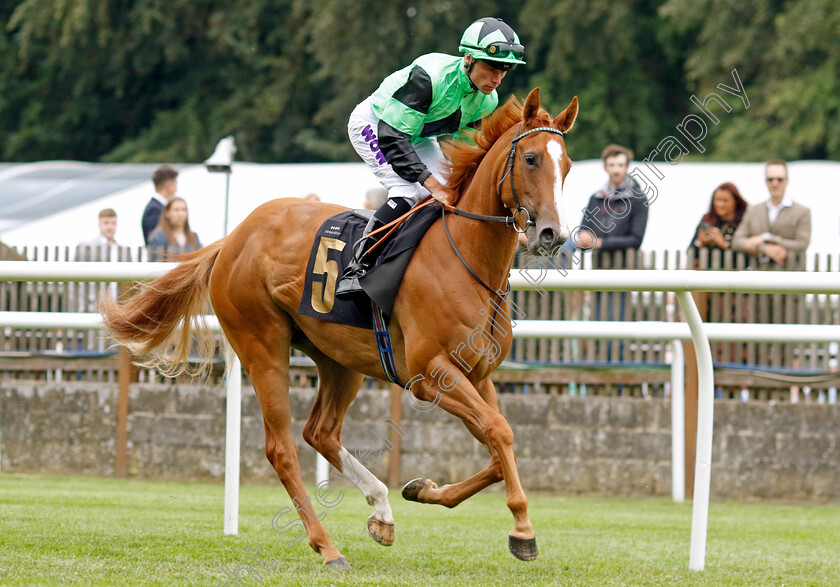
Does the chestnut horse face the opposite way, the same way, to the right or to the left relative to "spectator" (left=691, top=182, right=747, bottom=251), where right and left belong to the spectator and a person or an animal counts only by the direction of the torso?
to the left

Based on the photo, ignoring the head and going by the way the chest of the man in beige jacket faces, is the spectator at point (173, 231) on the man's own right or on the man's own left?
on the man's own right

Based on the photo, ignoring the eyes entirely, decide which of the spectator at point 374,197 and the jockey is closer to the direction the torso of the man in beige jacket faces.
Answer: the jockey

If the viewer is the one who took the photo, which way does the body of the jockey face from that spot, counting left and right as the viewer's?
facing the viewer and to the right of the viewer

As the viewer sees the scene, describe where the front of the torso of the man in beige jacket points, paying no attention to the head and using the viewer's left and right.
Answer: facing the viewer

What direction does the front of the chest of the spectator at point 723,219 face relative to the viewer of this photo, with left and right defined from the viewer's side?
facing the viewer and to the left of the viewer

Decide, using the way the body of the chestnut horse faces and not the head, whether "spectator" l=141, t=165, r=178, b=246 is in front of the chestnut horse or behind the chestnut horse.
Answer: behind

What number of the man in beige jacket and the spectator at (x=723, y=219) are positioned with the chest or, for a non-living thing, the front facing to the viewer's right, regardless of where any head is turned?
0

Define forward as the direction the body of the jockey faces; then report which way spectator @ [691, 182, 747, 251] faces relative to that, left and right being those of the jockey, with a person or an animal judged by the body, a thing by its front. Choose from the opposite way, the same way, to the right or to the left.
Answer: to the right

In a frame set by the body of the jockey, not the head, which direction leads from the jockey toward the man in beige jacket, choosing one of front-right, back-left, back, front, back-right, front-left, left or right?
left
